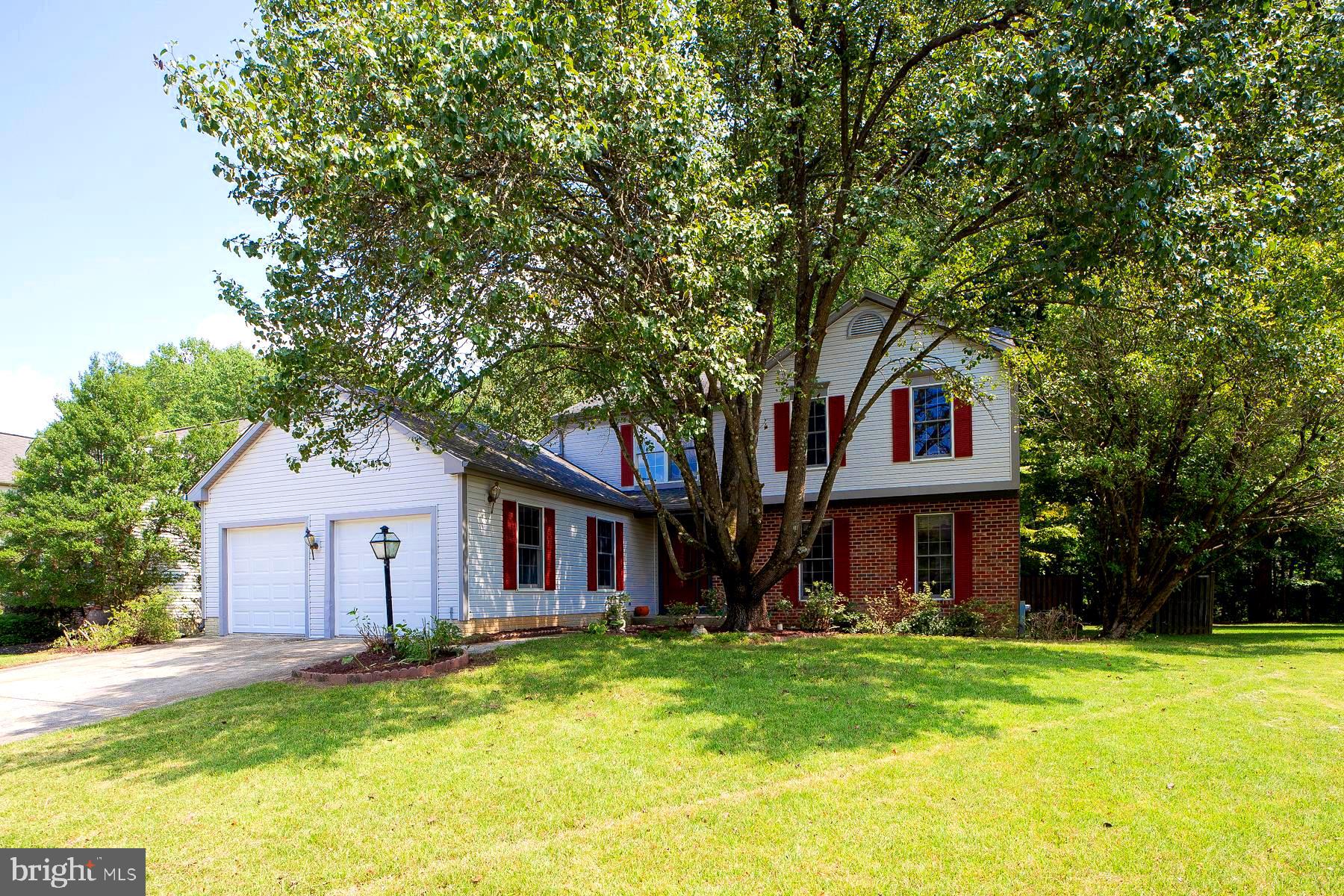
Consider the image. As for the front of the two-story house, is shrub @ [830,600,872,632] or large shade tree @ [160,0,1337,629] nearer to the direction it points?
the large shade tree

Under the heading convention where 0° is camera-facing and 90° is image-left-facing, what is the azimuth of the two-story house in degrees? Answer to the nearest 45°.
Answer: approximately 0°

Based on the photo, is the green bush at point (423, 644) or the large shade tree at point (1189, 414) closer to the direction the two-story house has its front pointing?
the green bush

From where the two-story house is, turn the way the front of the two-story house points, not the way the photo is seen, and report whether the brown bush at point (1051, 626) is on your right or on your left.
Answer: on your left

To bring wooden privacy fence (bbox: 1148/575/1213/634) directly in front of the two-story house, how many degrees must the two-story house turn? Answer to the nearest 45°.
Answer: approximately 90° to its left

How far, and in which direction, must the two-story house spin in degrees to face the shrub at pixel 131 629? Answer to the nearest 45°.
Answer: approximately 90° to its right

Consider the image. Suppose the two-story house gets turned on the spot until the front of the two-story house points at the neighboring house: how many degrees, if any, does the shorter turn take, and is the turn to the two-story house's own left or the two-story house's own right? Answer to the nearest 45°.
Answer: approximately 135° to the two-story house's own right
